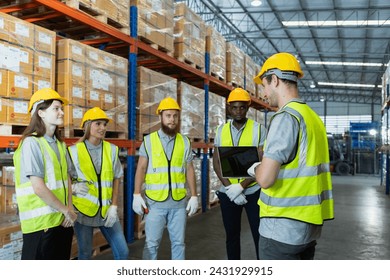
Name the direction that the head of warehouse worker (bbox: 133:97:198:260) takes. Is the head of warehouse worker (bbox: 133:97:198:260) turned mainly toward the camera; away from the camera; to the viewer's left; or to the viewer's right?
toward the camera

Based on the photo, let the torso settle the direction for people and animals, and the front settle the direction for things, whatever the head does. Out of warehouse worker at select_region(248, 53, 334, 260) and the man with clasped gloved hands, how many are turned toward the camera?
1

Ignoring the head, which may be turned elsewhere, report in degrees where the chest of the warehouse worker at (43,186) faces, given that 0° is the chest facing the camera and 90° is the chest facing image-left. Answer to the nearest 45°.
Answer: approximately 315°

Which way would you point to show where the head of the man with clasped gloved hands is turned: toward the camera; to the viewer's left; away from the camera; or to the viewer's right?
toward the camera

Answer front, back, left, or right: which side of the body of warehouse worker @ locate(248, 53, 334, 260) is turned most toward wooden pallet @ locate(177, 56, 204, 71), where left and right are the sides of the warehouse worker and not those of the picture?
front

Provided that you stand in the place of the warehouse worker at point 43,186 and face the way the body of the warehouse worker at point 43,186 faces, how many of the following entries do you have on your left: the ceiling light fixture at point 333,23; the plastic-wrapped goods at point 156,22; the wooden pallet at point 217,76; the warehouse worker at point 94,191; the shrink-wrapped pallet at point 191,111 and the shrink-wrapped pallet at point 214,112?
6

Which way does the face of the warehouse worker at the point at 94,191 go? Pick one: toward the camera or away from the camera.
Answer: toward the camera

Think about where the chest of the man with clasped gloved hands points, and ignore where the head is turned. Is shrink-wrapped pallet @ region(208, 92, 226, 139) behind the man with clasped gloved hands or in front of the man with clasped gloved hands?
behind

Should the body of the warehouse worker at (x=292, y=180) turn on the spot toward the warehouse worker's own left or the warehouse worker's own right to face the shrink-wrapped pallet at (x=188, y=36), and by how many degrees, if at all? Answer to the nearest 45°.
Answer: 0° — they already face it

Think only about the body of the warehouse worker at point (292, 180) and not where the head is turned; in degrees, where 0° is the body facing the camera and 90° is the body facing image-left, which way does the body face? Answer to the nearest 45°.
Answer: approximately 135°

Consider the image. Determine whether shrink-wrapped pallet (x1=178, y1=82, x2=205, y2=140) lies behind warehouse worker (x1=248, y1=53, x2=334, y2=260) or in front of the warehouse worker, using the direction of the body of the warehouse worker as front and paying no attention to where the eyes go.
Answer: in front

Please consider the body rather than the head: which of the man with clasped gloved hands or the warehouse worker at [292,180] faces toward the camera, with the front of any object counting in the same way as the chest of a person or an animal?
the man with clasped gloved hands

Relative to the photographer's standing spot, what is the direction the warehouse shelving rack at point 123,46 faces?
facing the viewer and to the right of the viewer

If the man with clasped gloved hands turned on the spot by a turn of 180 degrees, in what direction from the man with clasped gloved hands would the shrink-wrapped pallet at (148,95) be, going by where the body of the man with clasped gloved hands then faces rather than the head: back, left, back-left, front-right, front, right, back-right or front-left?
front-left

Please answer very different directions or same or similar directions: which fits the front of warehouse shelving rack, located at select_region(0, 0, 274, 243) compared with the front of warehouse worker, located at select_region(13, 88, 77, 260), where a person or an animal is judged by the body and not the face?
same or similar directions

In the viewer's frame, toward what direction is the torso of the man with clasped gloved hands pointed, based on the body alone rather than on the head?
toward the camera

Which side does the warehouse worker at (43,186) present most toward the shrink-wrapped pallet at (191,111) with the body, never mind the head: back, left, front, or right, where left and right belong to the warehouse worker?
left
